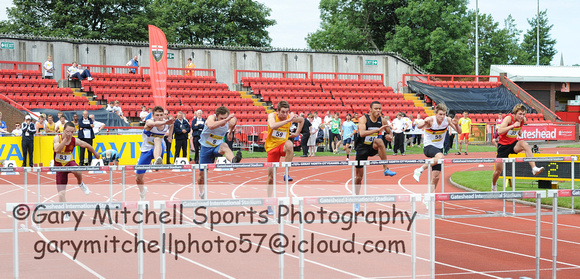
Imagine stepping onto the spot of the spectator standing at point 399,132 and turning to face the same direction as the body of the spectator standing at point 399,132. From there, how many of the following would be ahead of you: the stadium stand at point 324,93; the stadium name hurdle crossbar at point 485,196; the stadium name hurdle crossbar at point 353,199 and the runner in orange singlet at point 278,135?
3

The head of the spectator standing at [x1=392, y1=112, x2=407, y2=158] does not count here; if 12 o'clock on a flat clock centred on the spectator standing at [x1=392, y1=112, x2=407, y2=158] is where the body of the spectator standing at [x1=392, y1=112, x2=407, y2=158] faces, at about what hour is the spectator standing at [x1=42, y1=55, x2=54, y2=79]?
the spectator standing at [x1=42, y1=55, x2=54, y2=79] is roughly at 3 o'clock from the spectator standing at [x1=392, y1=112, x2=407, y2=158].

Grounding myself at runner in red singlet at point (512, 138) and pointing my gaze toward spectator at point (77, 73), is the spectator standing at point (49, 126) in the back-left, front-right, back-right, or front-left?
front-left

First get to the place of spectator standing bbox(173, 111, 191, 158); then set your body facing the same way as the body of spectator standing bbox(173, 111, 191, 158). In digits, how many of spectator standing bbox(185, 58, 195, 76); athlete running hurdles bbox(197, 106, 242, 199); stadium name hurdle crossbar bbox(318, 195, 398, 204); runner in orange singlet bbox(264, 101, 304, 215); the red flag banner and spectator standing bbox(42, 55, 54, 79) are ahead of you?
3

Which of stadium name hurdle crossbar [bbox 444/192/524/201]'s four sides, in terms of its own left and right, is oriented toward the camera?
front

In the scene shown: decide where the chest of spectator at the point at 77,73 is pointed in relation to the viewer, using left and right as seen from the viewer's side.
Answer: facing the viewer and to the right of the viewer

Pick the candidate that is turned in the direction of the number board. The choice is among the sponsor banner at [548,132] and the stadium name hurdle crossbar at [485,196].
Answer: the sponsor banner at [548,132]

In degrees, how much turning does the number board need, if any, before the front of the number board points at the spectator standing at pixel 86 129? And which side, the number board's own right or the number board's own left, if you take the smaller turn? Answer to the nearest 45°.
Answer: approximately 90° to the number board's own right

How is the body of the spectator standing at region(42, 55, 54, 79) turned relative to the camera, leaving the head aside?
toward the camera

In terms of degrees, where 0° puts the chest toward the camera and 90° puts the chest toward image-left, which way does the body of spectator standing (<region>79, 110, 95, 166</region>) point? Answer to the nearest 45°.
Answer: approximately 0°

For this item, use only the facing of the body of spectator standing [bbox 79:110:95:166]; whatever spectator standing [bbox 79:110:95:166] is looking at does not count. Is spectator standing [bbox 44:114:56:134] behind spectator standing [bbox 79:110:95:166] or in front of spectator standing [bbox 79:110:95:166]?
behind

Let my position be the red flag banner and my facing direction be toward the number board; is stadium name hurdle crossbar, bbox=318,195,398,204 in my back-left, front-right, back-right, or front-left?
front-right

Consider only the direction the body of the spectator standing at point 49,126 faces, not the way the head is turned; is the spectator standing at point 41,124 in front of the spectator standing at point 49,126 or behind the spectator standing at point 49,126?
behind

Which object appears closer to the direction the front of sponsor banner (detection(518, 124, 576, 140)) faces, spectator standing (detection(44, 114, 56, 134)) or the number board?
the number board

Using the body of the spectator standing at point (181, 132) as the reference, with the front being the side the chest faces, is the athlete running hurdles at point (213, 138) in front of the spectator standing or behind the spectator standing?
in front

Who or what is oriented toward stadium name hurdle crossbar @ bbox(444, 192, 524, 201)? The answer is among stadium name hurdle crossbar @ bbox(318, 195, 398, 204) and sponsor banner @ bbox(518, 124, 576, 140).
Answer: sponsor banner @ bbox(518, 124, 576, 140)

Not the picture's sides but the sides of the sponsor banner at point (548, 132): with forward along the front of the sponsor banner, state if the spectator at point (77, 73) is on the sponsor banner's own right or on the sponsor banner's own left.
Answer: on the sponsor banner's own right
